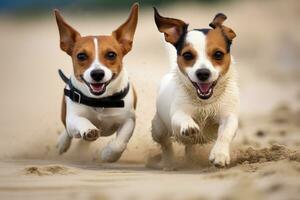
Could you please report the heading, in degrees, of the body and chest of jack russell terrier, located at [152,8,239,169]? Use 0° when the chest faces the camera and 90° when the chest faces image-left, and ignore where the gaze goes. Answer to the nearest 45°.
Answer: approximately 0°

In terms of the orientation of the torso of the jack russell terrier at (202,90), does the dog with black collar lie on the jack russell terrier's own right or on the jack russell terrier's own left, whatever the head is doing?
on the jack russell terrier's own right

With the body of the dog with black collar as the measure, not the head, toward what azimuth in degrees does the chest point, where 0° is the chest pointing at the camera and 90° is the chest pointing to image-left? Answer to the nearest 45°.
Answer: approximately 0°

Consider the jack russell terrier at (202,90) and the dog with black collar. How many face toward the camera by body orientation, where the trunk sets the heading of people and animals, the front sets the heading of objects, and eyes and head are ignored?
2

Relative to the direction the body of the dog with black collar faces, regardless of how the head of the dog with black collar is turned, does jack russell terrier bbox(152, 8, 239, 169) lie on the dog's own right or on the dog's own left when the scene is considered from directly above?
on the dog's own left
